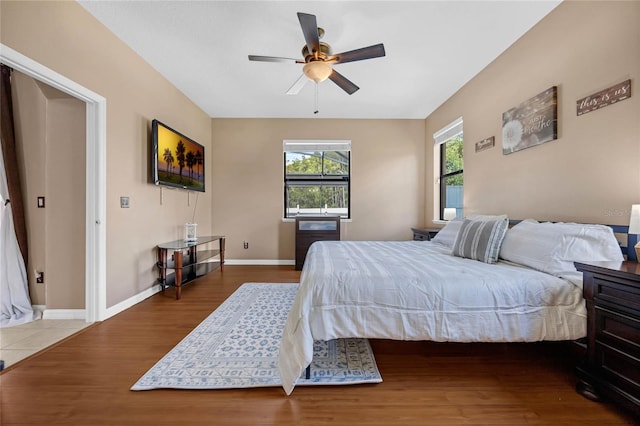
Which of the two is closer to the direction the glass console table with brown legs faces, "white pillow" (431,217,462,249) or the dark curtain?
the white pillow

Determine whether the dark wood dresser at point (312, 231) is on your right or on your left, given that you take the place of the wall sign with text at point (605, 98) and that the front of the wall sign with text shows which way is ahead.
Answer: on your right

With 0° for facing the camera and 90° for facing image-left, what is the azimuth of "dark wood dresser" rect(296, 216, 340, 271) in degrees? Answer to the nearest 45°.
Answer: approximately 0°

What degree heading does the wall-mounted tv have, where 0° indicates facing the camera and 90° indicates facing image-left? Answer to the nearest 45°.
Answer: approximately 315°

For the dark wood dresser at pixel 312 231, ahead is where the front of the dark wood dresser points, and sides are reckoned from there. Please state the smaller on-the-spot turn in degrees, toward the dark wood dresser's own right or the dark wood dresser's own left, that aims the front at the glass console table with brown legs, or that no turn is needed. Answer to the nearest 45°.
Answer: approximately 45° to the dark wood dresser's own right

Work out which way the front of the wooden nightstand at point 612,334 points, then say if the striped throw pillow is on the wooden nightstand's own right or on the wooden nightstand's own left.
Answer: on the wooden nightstand's own right

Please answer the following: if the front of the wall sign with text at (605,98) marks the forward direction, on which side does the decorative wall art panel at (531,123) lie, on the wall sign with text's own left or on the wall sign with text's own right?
on the wall sign with text's own right

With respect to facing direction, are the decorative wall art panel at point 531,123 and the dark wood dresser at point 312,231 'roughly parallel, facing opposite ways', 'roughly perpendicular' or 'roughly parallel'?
roughly perpendicular

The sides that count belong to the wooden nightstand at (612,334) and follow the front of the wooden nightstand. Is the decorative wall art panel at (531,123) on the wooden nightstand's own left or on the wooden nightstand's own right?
on the wooden nightstand's own right

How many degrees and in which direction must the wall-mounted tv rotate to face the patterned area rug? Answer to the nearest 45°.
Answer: approximately 45° to its right

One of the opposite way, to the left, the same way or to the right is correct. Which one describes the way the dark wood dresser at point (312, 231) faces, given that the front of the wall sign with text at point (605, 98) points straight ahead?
to the left
